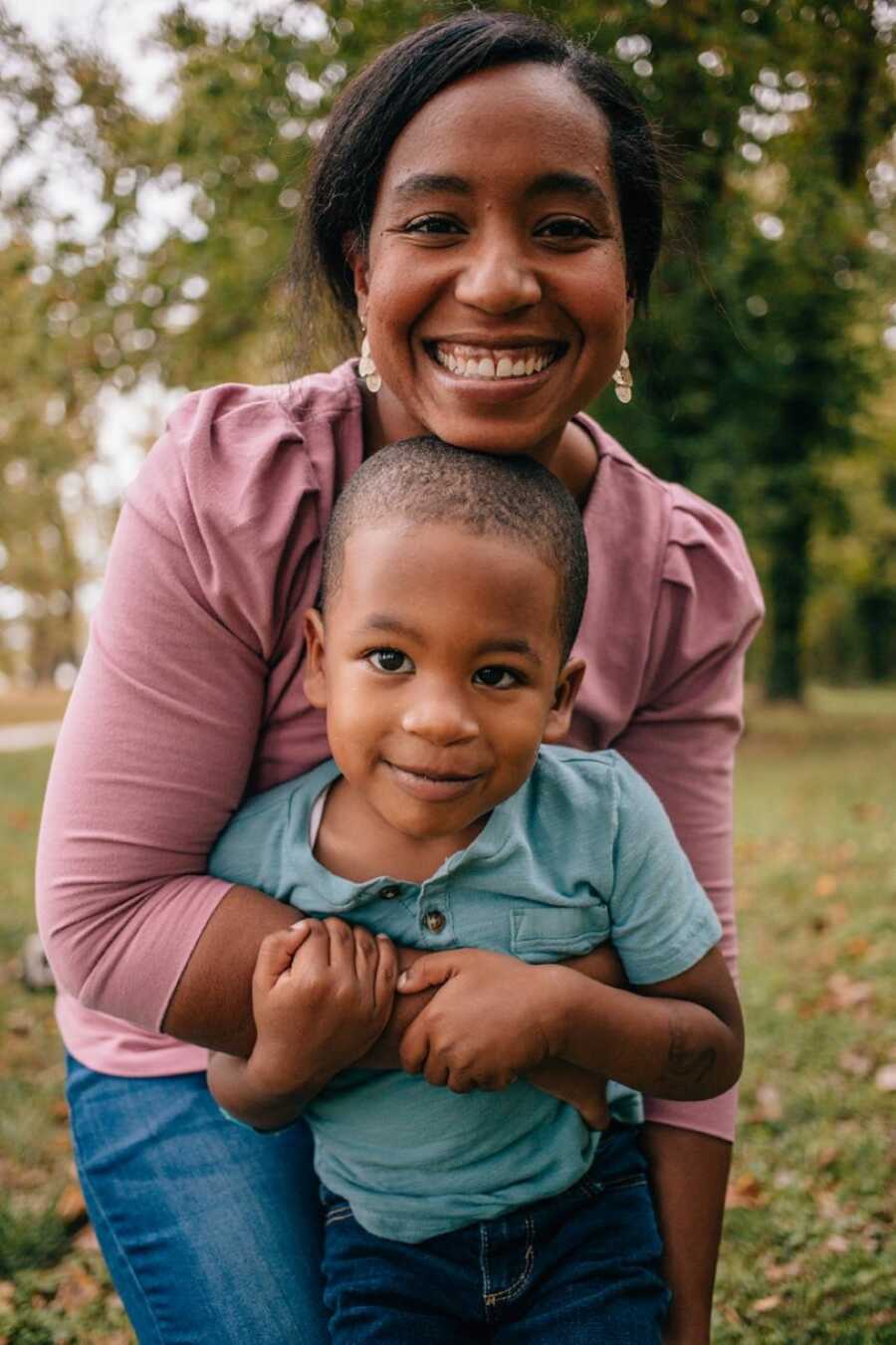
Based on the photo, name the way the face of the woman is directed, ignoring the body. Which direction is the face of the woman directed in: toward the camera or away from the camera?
toward the camera

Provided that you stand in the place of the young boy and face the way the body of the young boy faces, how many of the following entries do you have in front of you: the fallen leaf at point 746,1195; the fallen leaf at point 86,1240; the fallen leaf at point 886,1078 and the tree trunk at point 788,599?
0

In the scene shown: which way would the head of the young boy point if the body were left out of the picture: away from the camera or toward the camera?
toward the camera

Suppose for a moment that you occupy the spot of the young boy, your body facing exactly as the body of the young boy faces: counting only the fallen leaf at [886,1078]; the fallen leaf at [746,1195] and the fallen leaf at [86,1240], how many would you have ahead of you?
0

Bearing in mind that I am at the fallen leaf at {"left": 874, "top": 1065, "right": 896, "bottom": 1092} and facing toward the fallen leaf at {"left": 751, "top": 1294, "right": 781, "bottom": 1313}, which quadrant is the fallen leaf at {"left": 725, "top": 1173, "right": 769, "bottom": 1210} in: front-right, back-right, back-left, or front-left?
front-right

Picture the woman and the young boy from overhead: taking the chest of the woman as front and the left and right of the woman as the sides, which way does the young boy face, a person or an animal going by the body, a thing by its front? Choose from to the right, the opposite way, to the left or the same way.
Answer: the same way

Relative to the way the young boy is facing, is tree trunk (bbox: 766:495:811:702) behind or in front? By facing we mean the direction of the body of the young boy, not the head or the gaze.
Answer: behind

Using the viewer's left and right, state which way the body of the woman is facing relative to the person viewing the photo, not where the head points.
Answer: facing the viewer

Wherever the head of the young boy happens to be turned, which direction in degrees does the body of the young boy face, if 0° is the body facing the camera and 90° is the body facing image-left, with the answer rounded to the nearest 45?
approximately 0°

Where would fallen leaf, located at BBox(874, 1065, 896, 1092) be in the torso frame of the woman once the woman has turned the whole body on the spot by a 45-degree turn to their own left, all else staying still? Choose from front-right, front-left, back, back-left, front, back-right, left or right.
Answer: left
